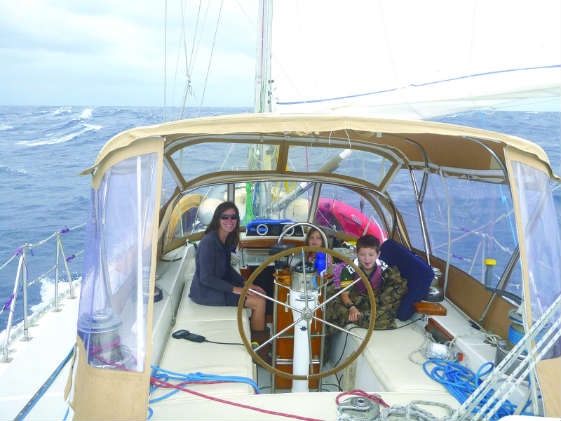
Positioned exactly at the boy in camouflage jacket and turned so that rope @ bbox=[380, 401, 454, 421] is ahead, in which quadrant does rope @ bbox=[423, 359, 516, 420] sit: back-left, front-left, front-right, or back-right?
front-left

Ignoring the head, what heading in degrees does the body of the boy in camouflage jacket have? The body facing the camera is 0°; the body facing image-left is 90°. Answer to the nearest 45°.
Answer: approximately 45°

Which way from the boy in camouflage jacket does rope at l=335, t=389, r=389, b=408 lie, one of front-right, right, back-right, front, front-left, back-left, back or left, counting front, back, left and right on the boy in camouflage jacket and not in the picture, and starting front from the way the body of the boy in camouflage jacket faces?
front-left

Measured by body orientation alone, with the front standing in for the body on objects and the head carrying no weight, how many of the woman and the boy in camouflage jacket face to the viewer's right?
1

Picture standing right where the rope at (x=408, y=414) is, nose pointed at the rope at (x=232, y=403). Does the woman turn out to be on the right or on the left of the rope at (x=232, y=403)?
right

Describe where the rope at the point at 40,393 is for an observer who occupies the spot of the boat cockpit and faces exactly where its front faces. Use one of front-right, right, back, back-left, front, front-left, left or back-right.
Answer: left

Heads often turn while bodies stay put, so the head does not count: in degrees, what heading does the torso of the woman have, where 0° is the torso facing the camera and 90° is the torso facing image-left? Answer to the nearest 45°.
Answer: approximately 270°

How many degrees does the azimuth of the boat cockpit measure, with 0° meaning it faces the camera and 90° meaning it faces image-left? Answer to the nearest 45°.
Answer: approximately 180°
